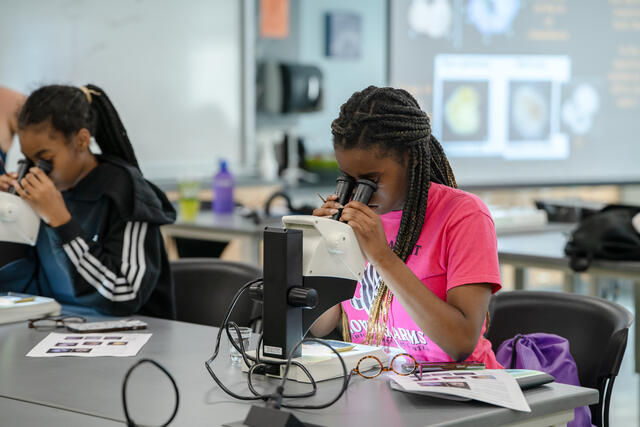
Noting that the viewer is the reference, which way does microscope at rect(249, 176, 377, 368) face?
facing away from the viewer and to the right of the viewer

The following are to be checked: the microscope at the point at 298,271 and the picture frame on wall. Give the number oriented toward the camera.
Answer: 1

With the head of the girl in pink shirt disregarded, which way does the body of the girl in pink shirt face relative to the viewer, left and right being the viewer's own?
facing the viewer and to the left of the viewer

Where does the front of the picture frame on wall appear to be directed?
toward the camera

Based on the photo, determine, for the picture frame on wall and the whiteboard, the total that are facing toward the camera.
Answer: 2

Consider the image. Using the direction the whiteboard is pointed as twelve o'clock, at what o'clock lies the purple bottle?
The purple bottle is roughly at 11 o'clock from the whiteboard.

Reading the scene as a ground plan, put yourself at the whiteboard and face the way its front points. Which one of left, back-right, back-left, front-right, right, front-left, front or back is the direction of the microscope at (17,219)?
front

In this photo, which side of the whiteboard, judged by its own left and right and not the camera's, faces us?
front

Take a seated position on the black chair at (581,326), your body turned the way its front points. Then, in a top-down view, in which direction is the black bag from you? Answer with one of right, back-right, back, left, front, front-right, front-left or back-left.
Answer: back-right

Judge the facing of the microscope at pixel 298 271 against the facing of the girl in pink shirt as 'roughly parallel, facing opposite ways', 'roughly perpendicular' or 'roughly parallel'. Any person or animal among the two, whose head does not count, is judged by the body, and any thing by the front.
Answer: roughly parallel, facing opposite ways

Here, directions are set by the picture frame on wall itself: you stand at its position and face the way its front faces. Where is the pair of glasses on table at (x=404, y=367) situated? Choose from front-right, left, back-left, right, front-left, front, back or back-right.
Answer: front

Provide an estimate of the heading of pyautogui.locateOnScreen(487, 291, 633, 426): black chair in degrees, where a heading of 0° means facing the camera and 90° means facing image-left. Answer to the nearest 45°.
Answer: approximately 45°

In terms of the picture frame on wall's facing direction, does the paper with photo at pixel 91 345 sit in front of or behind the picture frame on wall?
in front

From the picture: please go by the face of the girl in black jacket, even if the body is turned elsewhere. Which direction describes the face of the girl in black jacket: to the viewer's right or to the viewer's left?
to the viewer's left
